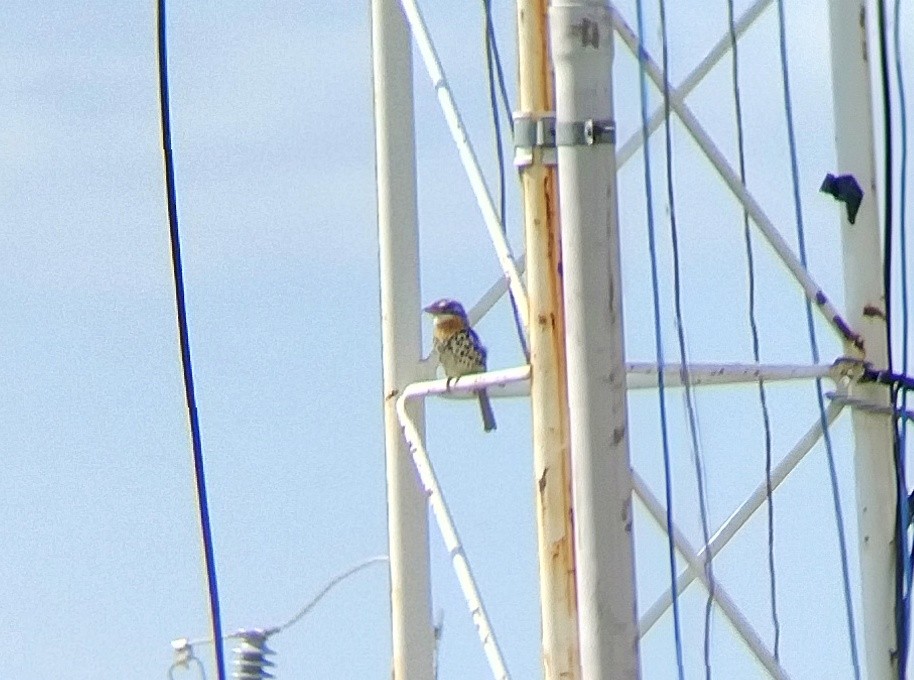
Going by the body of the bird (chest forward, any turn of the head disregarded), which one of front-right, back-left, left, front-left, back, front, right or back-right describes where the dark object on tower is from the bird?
back-left

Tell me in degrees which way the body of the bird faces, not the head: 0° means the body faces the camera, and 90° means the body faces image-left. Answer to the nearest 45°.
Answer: approximately 45°

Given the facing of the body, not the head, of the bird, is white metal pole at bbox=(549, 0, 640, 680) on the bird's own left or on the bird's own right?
on the bird's own left

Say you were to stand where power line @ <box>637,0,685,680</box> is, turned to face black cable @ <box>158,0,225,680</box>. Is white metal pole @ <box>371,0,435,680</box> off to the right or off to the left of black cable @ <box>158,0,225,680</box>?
right

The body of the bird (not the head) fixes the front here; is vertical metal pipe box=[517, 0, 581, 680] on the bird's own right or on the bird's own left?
on the bird's own left

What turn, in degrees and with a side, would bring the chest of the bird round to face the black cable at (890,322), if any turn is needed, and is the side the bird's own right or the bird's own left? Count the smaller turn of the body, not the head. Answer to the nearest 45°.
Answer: approximately 135° to the bird's own left

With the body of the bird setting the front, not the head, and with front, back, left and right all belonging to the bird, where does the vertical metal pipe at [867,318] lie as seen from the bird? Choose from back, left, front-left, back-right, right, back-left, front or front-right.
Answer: back-left

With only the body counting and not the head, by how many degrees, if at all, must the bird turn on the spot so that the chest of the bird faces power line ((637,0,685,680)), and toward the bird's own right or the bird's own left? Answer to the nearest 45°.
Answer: approximately 90° to the bird's own left
